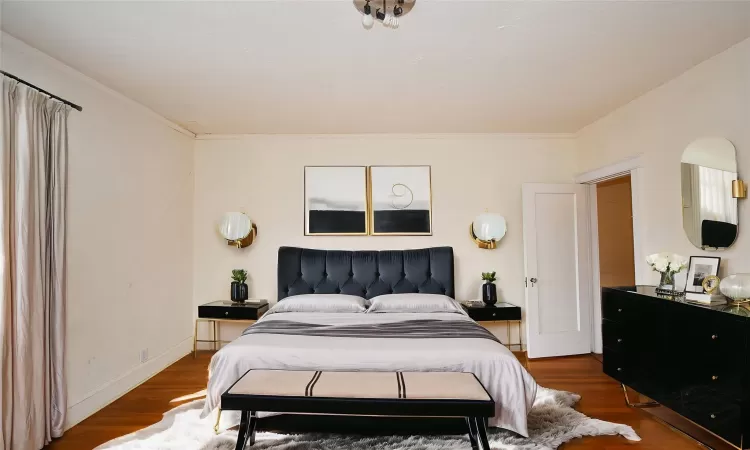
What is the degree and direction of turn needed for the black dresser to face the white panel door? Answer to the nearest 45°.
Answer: approximately 90° to its right

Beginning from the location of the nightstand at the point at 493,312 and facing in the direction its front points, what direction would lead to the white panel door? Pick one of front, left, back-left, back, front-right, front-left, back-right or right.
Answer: back-left

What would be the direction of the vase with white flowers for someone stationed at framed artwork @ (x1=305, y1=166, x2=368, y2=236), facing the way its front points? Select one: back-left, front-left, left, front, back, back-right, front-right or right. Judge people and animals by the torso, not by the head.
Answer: front-left

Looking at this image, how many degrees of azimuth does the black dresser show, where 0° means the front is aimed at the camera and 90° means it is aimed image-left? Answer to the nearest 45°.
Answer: approximately 45°

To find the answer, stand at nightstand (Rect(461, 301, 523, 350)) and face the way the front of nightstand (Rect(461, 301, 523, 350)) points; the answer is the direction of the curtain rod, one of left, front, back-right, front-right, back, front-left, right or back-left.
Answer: front-right

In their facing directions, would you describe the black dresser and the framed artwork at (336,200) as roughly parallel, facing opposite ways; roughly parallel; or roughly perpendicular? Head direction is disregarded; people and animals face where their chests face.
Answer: roughly perpendicular

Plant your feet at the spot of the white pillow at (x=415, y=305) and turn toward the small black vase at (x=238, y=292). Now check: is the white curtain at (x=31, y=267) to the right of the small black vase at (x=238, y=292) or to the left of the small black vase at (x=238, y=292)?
left

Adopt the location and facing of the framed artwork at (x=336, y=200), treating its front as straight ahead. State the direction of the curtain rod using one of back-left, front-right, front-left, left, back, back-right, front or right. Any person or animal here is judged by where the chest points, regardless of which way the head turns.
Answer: front-right
